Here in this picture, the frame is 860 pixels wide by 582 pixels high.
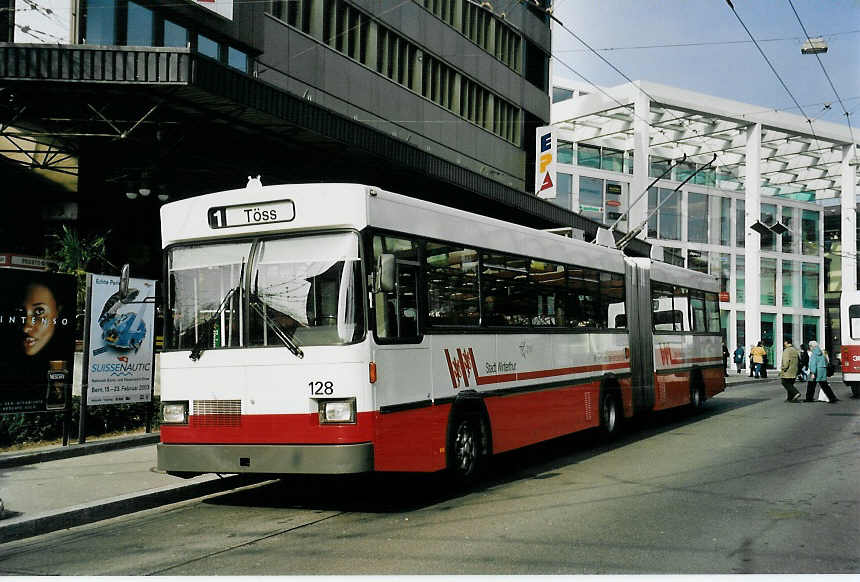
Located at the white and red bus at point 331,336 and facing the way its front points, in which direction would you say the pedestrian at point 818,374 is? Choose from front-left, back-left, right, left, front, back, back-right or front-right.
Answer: back

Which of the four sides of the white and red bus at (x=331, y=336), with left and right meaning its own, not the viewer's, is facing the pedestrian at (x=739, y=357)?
back

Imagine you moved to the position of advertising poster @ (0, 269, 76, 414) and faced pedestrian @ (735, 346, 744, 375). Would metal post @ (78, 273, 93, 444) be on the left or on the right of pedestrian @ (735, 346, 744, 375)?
right

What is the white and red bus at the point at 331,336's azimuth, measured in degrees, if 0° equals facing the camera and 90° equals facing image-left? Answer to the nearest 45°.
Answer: approximately 45°

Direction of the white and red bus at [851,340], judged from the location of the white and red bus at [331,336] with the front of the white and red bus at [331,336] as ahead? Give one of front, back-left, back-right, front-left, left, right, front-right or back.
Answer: back

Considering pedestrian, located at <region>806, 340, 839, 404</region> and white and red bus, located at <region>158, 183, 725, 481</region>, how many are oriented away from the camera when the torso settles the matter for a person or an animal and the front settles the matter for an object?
0

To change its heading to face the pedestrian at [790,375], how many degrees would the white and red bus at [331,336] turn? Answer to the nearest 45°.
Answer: approximately 180°

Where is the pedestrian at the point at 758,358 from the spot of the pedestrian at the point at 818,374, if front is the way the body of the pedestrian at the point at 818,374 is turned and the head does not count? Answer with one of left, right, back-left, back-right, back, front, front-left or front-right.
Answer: right

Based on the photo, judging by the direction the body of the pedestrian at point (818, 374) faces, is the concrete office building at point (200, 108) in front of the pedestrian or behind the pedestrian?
in front

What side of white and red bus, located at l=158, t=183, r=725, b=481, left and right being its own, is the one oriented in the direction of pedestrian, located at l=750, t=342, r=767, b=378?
back
